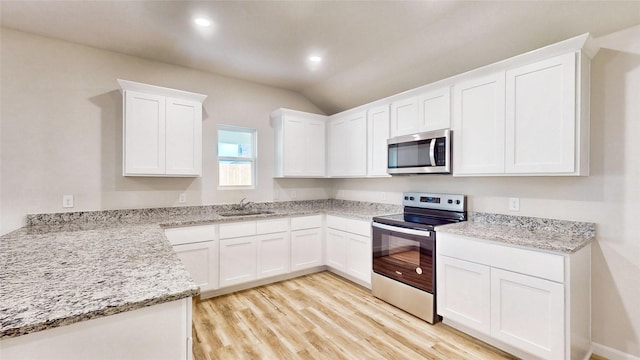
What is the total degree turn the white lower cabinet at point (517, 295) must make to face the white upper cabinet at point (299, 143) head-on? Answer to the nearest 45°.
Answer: approximately 45° to its right

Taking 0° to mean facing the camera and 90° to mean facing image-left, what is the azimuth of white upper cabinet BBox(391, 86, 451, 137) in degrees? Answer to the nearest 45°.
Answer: approximately 45°
